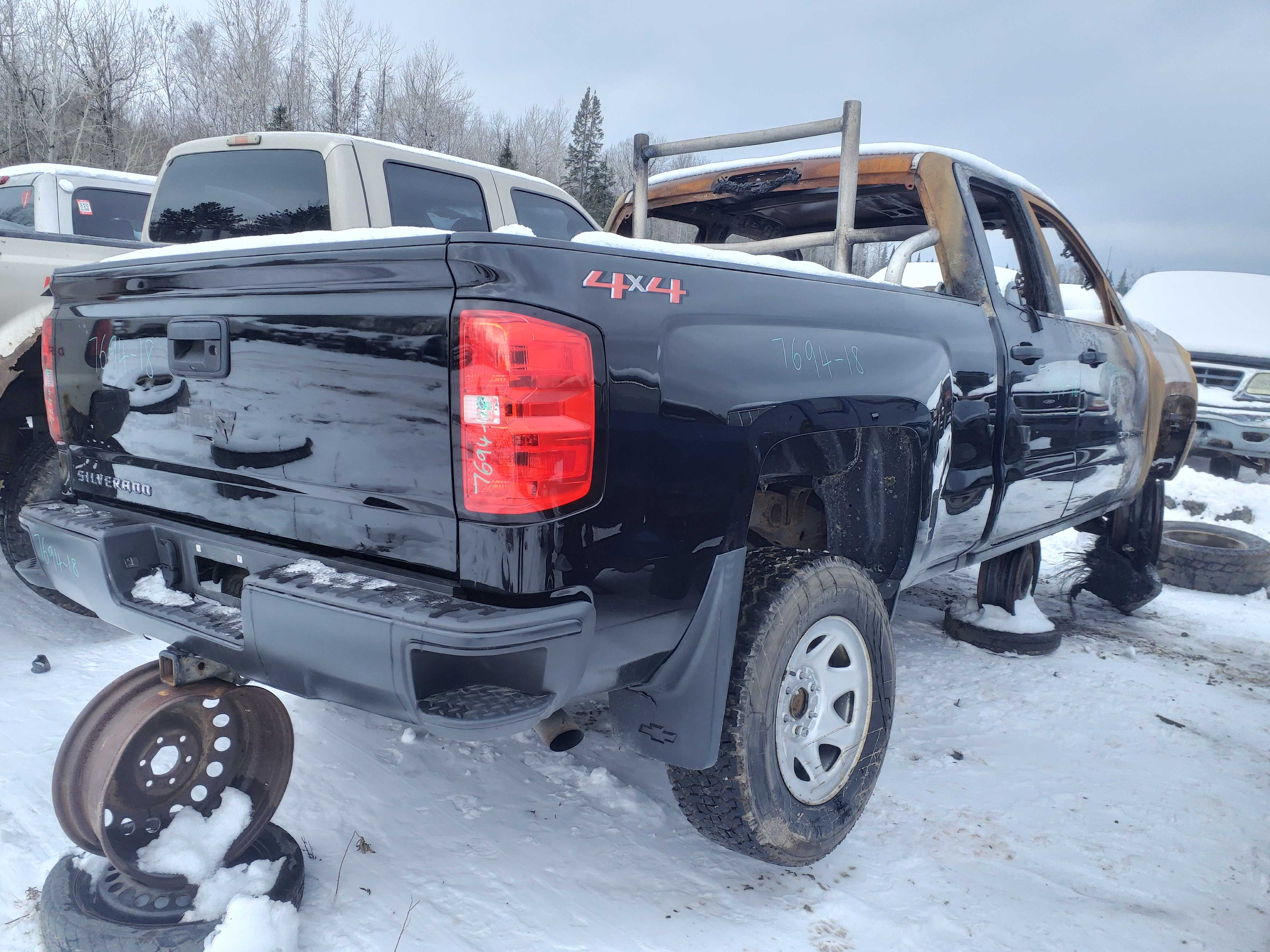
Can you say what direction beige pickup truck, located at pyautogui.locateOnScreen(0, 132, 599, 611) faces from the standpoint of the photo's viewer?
facing away from the viewer and to the right of the viewer

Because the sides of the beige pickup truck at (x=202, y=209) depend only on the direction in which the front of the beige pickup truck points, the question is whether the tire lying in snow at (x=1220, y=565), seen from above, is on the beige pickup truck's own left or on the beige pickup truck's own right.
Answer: on the beige pickup truck's own right

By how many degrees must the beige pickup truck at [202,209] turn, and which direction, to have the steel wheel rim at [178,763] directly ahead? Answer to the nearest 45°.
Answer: approximately 135° to its right

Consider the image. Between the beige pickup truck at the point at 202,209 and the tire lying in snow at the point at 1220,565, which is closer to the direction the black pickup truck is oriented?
the tire lying in snow

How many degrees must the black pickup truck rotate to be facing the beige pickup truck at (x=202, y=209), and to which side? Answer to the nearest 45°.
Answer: approximately 90° to its left

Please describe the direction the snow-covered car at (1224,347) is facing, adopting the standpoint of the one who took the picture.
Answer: facing the viewer and to the left of the viewer

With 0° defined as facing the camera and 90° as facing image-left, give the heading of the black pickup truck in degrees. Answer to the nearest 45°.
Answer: approximately 225°

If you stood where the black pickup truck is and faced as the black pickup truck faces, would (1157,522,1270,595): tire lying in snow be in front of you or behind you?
in front

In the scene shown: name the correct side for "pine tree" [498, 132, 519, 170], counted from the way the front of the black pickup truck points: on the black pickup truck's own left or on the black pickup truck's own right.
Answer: on the black pickup truck's own left

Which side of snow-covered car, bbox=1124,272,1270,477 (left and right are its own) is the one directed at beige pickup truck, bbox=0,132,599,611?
front

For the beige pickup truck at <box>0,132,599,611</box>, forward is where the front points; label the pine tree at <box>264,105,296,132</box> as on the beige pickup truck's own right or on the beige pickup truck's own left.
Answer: on the beige pickup truck's own left
